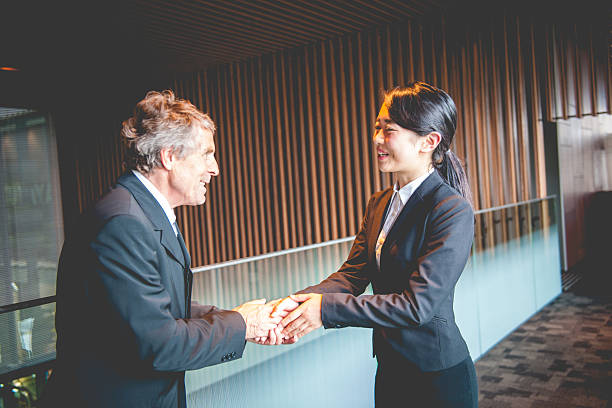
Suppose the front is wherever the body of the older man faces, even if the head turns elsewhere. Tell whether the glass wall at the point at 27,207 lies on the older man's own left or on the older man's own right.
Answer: on the older man's own left

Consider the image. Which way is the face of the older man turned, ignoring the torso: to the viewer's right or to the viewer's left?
to the viewer's right

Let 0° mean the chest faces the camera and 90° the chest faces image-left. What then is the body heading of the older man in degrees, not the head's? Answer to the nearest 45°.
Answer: approximately 270°
